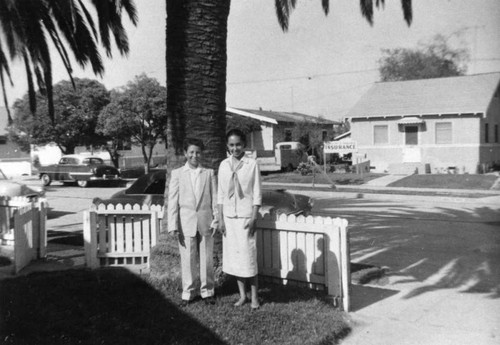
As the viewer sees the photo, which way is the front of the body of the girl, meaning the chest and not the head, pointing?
toward the camera

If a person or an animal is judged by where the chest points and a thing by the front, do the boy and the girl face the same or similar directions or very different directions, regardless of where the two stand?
same or similar directions

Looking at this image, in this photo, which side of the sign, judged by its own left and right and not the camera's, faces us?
front

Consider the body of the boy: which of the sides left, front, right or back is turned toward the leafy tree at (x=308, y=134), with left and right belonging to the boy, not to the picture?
back

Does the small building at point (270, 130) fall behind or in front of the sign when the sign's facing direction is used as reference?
behind

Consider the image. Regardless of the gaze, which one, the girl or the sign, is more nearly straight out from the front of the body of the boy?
the girl

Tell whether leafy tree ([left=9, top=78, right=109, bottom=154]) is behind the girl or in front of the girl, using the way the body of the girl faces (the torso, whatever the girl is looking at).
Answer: behind

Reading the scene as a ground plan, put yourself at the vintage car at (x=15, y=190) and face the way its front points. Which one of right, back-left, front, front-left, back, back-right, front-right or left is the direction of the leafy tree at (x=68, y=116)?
left

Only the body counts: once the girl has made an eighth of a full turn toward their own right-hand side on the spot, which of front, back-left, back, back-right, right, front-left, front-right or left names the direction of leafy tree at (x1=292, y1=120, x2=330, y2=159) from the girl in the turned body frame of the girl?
back-right

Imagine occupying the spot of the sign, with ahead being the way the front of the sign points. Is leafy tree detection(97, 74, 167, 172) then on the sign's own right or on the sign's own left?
on the sign's own right
